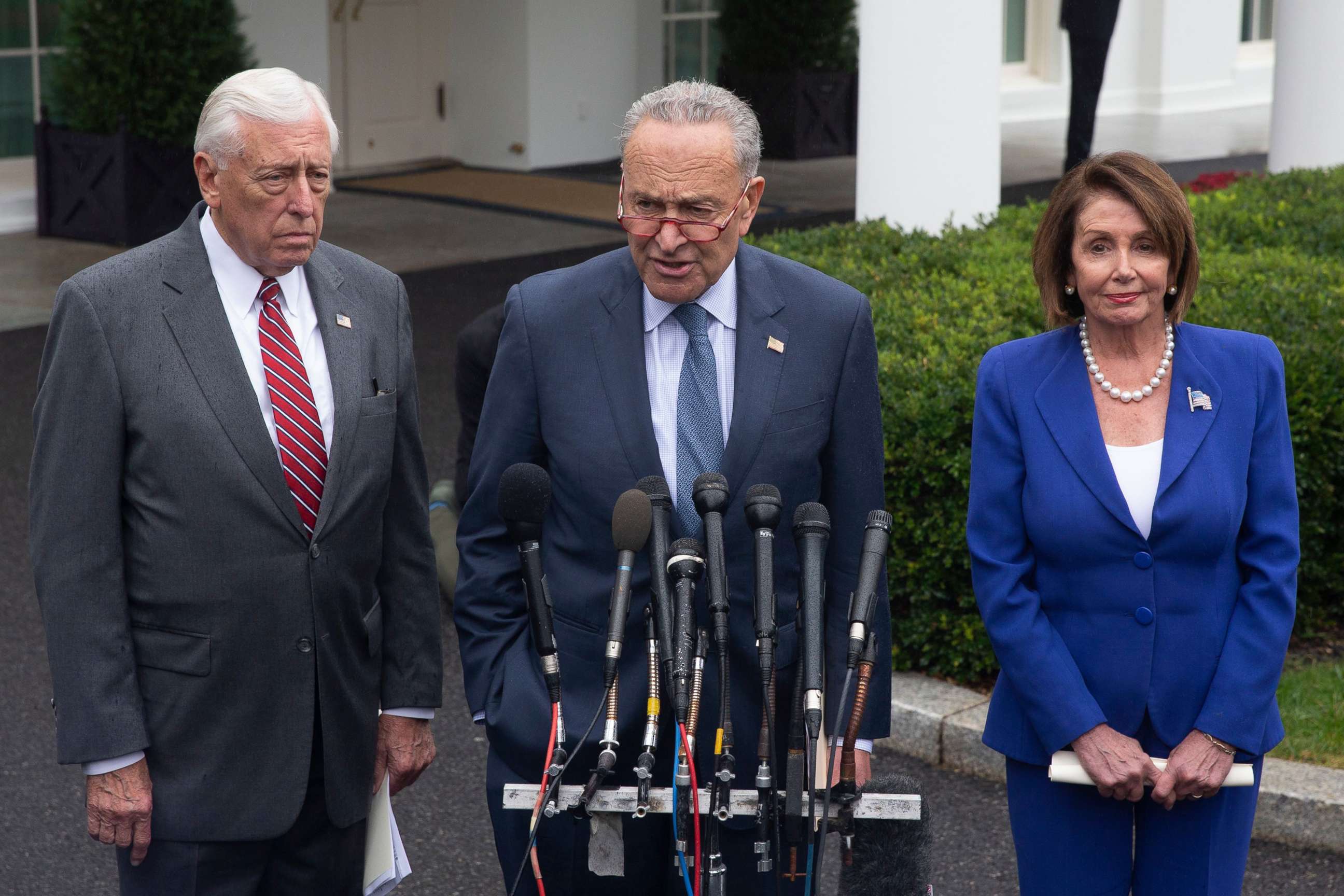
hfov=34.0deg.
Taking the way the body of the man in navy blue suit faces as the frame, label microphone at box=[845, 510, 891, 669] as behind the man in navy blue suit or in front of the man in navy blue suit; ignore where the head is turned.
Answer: in front

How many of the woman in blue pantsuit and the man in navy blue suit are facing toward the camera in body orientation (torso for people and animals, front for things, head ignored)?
2

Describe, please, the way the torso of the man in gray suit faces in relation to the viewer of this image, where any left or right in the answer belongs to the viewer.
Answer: facing the viewer and to the right of the viewer

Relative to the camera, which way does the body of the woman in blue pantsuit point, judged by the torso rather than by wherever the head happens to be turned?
toward the camera

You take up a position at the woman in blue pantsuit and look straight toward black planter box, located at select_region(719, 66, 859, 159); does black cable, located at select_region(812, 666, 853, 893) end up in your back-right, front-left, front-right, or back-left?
back-left

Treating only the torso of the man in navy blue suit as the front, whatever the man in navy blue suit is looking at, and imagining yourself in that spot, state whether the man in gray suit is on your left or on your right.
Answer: on your right

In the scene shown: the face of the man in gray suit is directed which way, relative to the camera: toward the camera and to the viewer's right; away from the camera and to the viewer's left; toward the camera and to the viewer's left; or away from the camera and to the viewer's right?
toward the camera and to the viewer's right

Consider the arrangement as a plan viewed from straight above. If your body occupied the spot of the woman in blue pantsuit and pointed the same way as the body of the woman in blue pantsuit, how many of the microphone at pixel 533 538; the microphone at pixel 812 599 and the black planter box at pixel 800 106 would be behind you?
1

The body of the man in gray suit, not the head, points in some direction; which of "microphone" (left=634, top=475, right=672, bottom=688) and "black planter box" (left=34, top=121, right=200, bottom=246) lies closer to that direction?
the microphone

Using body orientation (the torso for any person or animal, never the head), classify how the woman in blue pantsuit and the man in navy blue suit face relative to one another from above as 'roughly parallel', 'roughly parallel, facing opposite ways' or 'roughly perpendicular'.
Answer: roughly parallel

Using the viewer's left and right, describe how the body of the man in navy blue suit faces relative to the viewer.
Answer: facing the viewer

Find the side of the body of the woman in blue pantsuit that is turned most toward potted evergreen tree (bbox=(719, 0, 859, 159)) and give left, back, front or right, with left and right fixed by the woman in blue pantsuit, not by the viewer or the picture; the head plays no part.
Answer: back

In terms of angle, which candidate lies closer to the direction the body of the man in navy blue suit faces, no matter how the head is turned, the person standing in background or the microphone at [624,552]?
the microphone

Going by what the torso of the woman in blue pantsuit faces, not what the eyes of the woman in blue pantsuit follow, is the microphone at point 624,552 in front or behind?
in front
